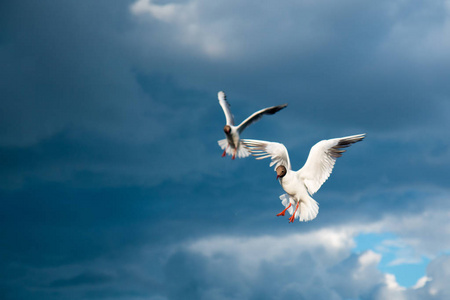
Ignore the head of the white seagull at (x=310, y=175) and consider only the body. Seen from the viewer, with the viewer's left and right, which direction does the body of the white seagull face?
facing the viewer and to the left of the viewer

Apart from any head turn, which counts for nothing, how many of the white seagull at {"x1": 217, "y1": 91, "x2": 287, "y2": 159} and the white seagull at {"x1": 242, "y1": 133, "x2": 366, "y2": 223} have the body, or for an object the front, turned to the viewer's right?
0
